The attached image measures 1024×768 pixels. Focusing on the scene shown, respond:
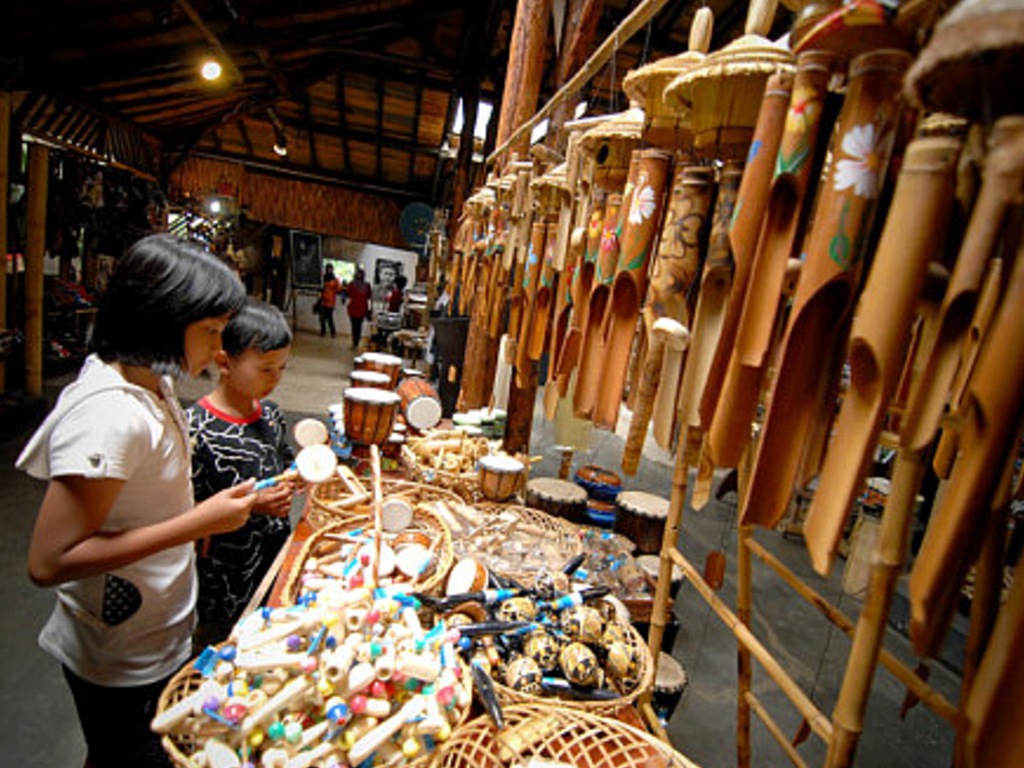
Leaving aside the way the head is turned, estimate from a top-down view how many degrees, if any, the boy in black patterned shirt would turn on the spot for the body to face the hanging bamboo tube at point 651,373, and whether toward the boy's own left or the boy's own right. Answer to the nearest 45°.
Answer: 0° — they already face it

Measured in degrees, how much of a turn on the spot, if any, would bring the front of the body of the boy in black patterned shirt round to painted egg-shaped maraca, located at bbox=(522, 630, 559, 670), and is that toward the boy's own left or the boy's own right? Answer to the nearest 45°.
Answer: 0° — they already face it

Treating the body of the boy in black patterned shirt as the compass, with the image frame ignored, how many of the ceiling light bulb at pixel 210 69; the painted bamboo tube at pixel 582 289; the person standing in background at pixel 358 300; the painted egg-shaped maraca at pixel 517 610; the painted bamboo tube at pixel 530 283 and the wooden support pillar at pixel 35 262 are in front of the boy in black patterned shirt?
3

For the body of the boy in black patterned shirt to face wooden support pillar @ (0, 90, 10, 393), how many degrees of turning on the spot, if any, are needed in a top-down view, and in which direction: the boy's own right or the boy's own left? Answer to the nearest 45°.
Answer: approximately 180°

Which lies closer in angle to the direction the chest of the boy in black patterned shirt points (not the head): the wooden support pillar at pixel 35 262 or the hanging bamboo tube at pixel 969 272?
the hanging bamboo tube

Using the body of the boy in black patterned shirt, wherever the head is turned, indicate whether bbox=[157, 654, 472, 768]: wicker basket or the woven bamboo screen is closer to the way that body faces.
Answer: the wicker basket

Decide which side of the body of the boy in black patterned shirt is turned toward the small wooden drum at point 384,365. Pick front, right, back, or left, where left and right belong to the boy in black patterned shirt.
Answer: left

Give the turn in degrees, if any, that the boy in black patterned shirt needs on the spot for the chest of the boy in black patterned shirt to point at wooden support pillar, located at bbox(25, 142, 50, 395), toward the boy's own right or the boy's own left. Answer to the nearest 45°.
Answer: approximately 135° to the boy's own left

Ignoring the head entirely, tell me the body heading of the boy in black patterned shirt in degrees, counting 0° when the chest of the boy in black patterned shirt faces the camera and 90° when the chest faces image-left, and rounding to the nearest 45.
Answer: approximately 315°

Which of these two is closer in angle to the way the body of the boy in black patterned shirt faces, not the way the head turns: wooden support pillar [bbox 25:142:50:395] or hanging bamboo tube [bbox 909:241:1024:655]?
the hanging bamboo tube
